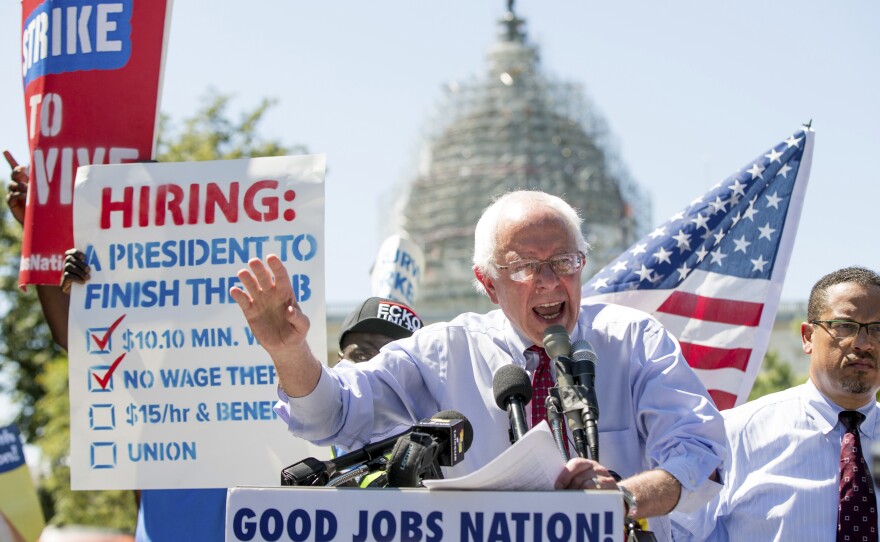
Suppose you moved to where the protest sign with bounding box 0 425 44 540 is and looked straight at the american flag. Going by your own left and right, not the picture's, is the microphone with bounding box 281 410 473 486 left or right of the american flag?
right

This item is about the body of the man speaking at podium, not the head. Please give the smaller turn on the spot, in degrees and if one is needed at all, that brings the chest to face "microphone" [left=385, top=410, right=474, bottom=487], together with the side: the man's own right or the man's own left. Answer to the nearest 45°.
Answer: approximately 45° to the man's own right

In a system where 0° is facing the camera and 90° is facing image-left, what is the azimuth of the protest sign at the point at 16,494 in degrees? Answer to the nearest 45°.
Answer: approximately 0°

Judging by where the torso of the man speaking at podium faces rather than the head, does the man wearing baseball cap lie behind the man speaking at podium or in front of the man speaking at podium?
behind

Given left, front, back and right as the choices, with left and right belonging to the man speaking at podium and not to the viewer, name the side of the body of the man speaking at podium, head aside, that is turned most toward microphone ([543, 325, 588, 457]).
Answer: front
